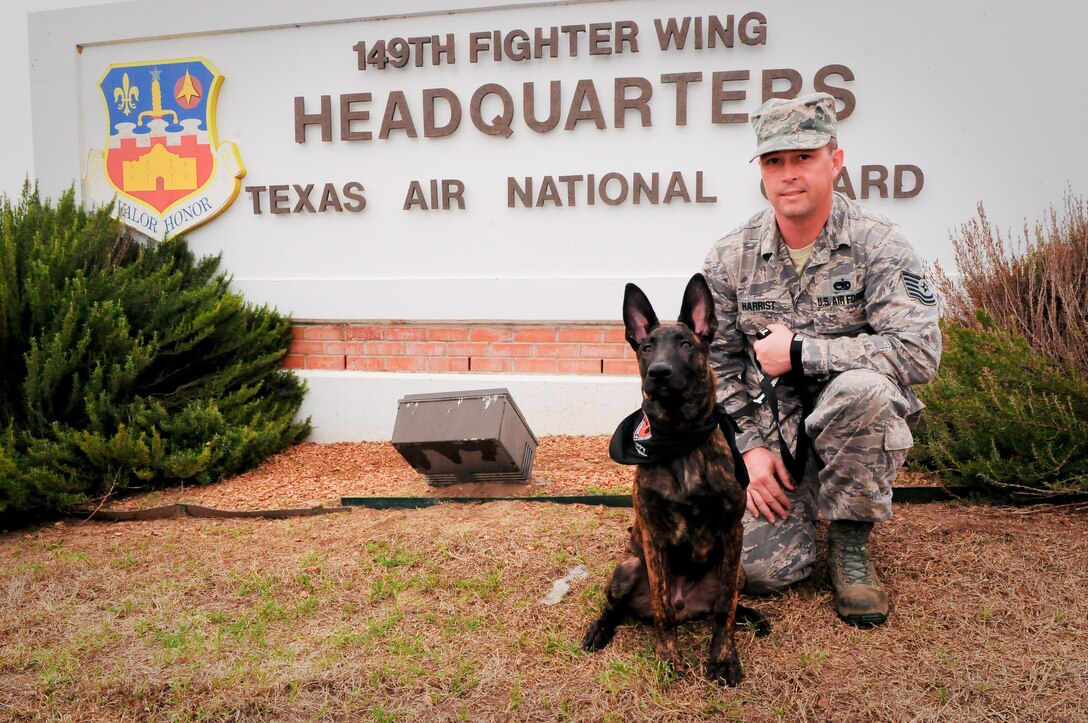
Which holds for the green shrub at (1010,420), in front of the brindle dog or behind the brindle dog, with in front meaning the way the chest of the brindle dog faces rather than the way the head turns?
behind

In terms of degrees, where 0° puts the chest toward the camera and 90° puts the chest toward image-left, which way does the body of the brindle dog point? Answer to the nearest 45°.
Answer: approximately 0°

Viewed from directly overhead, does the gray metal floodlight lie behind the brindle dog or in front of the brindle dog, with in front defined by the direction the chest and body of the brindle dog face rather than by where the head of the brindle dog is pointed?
behind

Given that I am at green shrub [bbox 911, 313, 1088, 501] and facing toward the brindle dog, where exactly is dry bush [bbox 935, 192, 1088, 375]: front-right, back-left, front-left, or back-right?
back-right

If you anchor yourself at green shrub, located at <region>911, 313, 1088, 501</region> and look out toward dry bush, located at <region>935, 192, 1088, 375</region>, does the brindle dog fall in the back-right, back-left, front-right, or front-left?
back-left

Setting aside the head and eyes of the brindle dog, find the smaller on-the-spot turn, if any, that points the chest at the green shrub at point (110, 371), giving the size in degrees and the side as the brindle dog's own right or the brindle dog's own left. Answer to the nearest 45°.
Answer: approximately 135° to the brindle dog's own right

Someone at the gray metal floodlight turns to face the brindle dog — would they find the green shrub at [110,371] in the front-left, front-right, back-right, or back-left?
back-right

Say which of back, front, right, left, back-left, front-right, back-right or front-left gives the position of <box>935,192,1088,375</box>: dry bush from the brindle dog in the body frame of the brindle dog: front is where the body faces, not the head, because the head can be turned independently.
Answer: back-left

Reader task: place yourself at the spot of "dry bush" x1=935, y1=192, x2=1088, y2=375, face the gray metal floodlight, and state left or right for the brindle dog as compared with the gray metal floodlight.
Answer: left

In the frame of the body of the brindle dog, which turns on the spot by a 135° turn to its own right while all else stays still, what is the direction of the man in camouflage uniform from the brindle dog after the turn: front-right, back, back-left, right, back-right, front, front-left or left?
right
